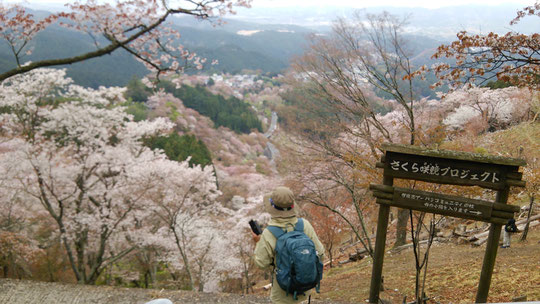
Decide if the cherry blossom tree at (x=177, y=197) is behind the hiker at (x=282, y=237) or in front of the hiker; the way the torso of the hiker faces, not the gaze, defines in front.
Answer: in front

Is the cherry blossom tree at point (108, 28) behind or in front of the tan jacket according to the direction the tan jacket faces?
in front

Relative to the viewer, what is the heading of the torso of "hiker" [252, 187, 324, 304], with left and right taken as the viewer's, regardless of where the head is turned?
facing away from the viewer and to the left of the viewer

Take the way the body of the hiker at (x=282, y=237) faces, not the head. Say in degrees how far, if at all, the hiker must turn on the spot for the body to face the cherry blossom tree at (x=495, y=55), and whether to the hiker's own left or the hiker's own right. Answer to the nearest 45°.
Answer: approximately 90° to the hiker's own right

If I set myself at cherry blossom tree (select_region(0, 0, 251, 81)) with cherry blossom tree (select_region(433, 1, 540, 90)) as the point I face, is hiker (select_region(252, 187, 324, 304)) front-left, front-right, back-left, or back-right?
front-right

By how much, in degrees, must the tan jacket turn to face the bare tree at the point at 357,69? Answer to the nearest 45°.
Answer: approximately 45° to its right

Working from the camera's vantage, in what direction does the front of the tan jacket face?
facing away from the viewer and to the left of the viewer
